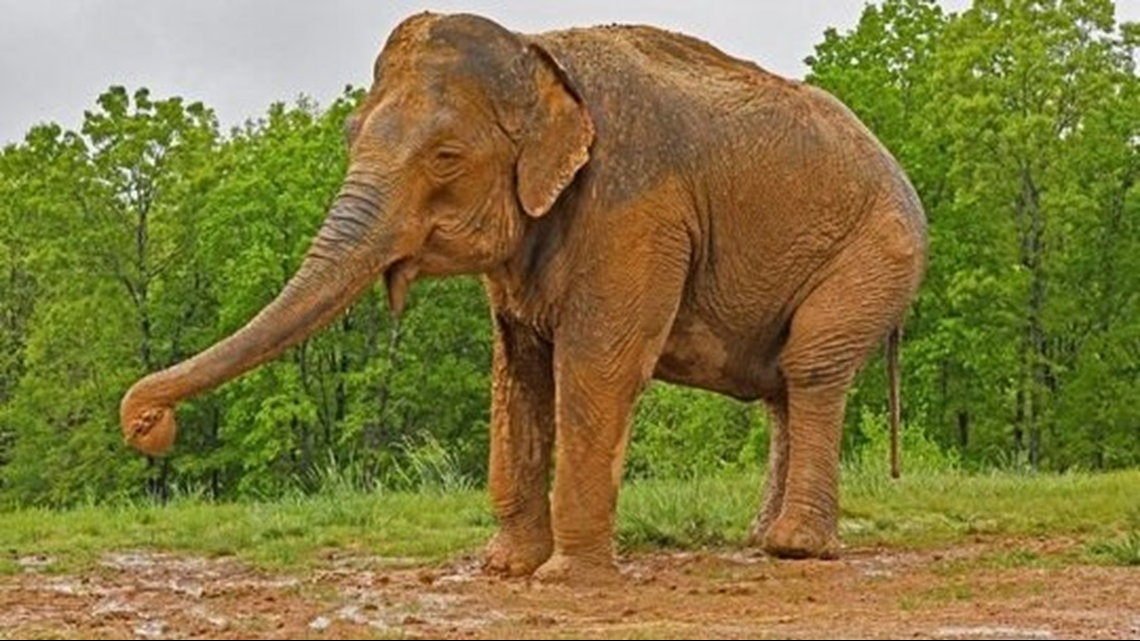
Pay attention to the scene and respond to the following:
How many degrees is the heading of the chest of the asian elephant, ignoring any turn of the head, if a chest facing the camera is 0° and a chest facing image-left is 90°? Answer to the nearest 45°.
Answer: approximately 45°
